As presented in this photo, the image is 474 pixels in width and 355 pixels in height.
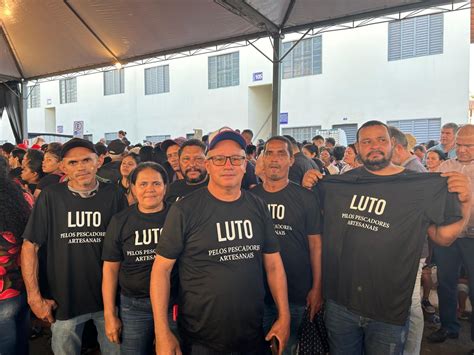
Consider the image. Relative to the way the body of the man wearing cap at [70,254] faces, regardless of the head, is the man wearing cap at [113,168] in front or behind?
behind

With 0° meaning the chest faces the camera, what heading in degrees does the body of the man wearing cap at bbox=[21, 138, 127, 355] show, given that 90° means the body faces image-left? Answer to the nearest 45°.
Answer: approximately 0°

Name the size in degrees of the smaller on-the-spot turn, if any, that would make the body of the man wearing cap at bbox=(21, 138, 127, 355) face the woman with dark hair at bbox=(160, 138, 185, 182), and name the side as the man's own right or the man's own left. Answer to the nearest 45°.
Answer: approximately 135° to the man's own left

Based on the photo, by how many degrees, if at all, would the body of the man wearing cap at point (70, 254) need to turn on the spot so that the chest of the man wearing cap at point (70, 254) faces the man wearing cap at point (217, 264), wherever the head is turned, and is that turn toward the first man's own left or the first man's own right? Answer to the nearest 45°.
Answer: approximately 45° to the first man's own left
